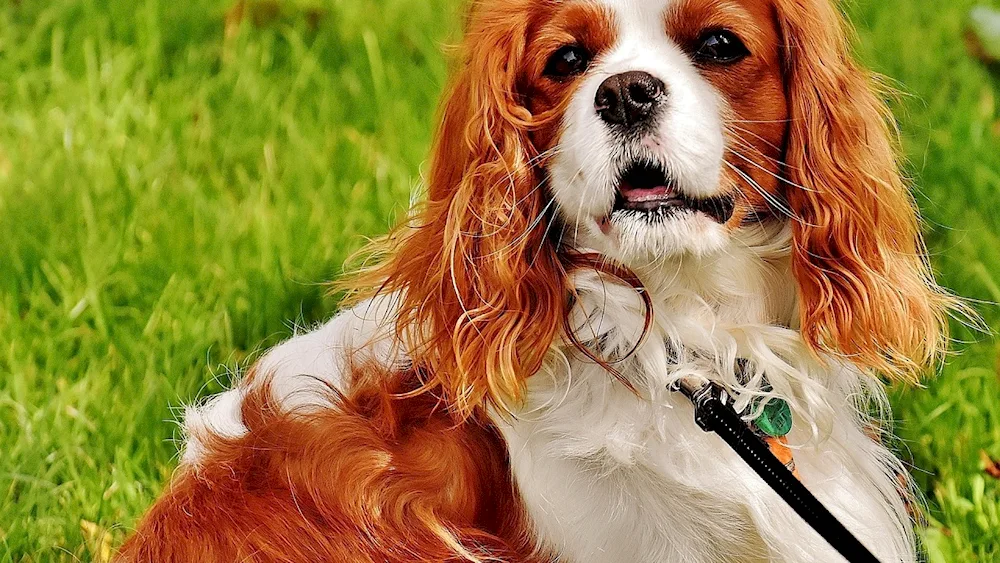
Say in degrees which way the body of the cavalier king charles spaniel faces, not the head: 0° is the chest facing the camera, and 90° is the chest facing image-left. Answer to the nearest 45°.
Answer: approximately 315°

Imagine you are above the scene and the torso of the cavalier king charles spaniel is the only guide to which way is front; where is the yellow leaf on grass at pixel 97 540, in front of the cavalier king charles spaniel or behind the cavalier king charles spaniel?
behind
